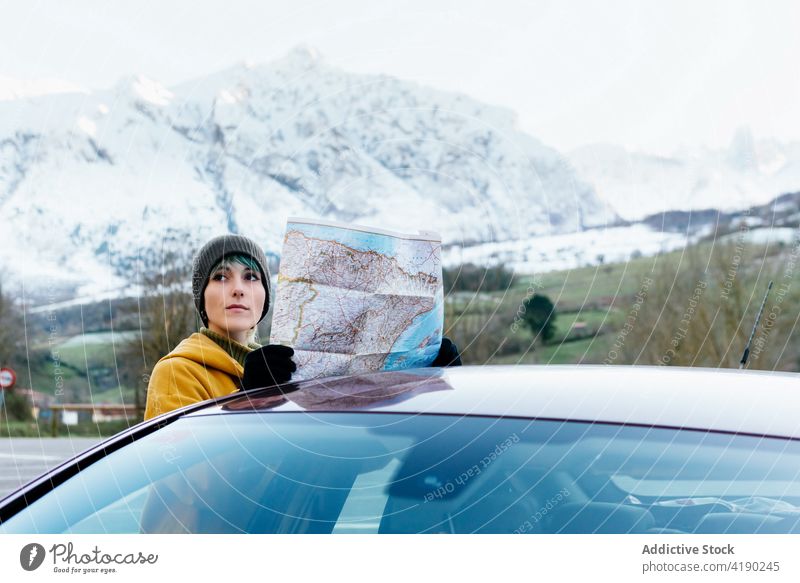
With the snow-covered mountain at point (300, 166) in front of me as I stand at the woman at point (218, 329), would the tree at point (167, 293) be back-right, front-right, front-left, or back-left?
front-left

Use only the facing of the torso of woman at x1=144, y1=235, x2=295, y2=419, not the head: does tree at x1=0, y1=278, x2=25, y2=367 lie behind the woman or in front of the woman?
behind

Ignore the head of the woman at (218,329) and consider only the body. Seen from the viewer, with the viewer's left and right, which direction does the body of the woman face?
facing the viewer and to the right of the viewer

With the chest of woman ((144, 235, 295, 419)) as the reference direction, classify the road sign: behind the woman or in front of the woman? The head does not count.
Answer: behind

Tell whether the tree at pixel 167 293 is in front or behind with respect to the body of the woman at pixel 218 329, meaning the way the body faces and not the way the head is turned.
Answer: behind
